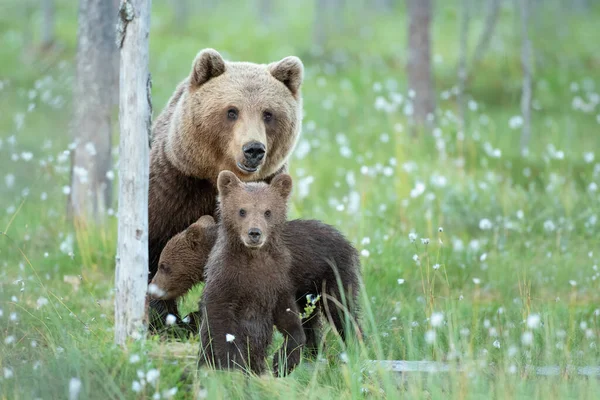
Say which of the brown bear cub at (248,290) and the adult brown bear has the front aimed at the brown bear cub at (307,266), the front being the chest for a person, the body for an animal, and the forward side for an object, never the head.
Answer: the adult brown bear

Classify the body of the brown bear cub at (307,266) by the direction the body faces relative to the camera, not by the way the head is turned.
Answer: to the viewer's left

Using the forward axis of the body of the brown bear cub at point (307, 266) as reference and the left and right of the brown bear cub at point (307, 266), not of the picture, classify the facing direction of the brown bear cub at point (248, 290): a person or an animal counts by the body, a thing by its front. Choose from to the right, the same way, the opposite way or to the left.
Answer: to the left

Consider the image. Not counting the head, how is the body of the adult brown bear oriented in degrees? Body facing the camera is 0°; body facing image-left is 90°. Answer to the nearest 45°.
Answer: approximately 315°

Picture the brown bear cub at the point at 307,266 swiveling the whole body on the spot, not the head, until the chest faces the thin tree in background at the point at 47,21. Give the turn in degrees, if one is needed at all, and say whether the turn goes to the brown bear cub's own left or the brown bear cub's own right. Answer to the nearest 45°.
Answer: approximately 90° to the brown bear cub's own right

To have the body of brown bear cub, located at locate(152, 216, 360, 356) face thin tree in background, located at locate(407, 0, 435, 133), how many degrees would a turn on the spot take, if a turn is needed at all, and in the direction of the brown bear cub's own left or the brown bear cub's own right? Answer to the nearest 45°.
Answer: approximately 90° to the brown bear cub's own right

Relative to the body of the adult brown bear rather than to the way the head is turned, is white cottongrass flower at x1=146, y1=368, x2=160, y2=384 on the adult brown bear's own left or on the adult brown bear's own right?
on the adult brown bear's own right

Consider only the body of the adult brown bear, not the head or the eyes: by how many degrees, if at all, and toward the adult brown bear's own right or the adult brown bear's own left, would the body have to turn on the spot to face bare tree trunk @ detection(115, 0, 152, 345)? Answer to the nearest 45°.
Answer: approximately 45° to the adult brown bear's own right

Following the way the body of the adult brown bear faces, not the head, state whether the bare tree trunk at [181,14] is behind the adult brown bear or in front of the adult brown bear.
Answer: behind

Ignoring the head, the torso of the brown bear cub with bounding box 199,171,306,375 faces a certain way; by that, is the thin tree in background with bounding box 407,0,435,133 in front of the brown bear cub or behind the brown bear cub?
behind

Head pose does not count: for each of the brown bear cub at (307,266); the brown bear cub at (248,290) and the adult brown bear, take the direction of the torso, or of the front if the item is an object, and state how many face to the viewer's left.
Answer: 1

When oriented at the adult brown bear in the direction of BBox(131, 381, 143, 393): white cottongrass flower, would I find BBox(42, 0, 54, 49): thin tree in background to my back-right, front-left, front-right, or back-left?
back-right

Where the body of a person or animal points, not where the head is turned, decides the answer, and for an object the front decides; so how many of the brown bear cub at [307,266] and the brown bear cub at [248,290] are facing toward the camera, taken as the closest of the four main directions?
1

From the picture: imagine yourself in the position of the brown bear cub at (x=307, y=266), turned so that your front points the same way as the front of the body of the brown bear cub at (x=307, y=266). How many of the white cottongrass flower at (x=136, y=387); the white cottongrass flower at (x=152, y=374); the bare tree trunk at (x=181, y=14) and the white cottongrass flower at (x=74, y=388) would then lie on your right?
1
